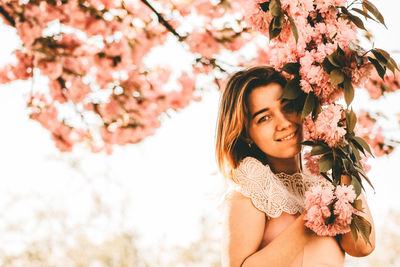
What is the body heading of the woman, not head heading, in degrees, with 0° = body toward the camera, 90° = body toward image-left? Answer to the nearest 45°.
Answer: approximately 315°
